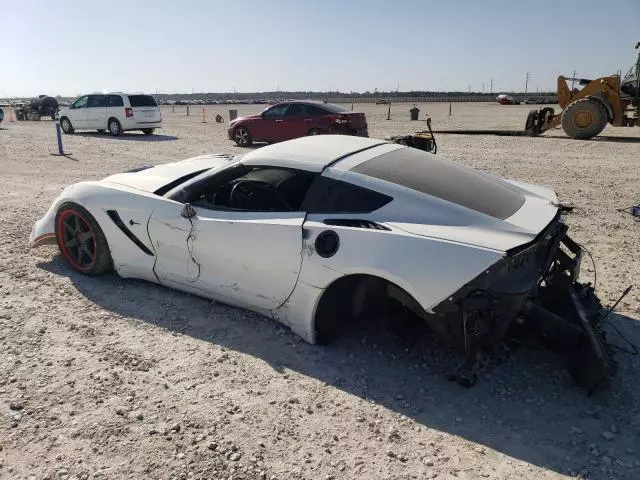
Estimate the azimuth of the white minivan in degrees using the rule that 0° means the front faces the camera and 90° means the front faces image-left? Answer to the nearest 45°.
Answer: approximately 135°

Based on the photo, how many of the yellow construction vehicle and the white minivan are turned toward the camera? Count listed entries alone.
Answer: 0

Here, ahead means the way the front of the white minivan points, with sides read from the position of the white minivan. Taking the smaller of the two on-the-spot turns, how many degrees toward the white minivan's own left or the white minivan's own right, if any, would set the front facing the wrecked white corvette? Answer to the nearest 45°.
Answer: approximately 135° to the white minivan's own left

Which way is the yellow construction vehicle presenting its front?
to the viewer's left

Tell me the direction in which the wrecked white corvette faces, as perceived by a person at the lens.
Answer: facing away from the viewer and to the left of the viewer

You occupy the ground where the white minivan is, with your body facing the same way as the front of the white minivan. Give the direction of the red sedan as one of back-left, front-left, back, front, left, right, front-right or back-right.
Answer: back

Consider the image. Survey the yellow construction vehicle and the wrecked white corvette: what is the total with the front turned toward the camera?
0

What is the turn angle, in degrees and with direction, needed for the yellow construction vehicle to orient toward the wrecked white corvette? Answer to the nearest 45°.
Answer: approximately 90° to its left

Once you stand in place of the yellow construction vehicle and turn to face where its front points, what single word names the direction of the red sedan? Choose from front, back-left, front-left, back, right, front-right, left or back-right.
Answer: front-left

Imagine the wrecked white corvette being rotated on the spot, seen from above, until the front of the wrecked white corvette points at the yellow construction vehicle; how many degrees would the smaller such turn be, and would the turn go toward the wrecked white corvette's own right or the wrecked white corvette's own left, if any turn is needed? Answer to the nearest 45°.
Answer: approximately 90° to the wrecked white corvette's own right

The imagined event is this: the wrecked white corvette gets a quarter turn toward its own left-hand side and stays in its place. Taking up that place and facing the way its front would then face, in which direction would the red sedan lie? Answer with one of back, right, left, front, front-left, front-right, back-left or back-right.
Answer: back-right
